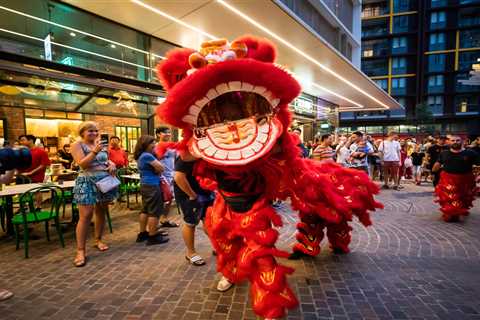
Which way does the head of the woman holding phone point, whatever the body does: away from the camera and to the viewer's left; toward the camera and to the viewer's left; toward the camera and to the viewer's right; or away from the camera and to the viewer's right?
toward the camera and to the viewer's right

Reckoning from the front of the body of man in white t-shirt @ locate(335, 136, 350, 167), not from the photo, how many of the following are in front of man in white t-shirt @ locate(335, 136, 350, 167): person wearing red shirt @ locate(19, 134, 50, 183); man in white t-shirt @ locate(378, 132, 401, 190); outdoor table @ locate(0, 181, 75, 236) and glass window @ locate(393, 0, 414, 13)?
2

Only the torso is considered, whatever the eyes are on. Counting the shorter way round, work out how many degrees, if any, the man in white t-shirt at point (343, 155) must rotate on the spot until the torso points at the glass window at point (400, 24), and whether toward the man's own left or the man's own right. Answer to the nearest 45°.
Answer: approximately 135° to the man's own right

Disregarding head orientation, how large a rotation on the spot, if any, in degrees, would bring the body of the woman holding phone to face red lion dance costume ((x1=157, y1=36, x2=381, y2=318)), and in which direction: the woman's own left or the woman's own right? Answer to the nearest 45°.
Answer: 0° — they already face it

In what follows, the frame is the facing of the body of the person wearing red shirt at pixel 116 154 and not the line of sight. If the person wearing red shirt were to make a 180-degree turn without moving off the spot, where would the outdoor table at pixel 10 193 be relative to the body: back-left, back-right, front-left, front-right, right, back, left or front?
back-left

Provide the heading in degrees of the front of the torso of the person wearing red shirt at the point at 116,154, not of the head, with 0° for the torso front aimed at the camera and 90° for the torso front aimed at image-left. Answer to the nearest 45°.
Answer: approximately 0°

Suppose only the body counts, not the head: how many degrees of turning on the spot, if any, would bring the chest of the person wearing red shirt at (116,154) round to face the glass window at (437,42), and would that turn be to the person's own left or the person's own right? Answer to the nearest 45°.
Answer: approximately 90° to the person's own left
